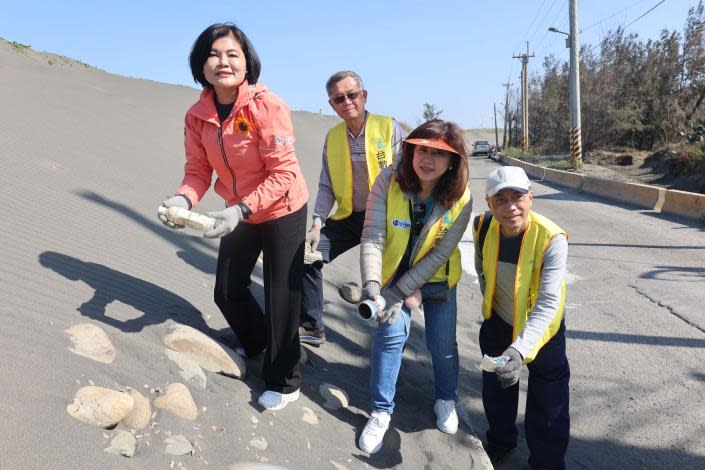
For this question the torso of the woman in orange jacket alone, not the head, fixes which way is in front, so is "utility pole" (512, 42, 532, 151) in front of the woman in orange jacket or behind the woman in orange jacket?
behind

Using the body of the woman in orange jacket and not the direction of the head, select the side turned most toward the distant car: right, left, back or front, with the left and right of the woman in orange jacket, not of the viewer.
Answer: back

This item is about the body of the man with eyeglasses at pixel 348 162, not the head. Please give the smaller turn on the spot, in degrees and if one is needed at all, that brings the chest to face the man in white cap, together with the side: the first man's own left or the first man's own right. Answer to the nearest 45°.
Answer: approximately 45° to the first man's own left

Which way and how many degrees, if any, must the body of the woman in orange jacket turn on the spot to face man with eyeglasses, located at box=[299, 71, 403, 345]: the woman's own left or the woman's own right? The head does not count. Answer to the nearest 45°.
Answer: approximately 180°

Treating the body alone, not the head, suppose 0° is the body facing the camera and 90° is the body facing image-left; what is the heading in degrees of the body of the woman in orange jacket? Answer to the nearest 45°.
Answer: approximately 45°

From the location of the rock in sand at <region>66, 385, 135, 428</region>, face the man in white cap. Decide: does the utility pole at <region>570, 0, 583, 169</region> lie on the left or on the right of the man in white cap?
left

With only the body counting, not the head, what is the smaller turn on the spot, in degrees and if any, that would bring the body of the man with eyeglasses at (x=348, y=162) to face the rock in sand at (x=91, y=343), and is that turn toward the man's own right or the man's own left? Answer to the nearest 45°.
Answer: approximately 45° to the man's own right

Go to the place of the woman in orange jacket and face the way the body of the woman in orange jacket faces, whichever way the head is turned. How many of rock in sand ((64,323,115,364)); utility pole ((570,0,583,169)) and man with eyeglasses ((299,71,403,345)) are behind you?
2

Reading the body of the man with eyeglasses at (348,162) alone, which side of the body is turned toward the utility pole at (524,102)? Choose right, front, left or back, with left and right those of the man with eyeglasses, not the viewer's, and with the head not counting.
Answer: back
